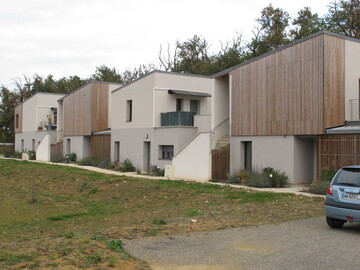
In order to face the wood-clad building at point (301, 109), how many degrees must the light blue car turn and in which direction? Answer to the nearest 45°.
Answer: approximately 45° to its left

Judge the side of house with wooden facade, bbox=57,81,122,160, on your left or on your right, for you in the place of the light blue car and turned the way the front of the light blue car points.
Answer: on your left

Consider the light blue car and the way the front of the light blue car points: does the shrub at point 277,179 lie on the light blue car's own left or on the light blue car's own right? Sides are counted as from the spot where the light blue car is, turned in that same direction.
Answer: on the light blue car's own left

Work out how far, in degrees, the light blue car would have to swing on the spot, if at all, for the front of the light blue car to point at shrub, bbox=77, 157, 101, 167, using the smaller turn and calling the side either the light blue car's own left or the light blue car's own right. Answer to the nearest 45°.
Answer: approximately 90° to the light blue car's own left

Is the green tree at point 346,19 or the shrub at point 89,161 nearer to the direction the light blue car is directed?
the green tree

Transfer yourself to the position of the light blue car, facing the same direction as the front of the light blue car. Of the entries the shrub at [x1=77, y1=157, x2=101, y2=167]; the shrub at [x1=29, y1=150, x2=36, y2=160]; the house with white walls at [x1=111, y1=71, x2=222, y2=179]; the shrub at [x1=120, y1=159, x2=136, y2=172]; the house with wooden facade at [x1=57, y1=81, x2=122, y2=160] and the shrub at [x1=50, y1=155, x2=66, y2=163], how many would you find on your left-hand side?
6

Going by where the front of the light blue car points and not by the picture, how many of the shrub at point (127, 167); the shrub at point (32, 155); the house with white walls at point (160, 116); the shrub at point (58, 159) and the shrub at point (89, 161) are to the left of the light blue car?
5

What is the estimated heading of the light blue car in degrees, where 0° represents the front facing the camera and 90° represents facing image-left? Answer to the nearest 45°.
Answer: approximately 225°

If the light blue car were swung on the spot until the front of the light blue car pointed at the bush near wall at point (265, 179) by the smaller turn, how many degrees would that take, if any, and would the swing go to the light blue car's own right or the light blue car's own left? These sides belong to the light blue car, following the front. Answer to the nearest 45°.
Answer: approximately 45° to the light blue car's own left

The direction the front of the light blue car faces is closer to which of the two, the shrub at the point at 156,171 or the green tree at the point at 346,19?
the green tree

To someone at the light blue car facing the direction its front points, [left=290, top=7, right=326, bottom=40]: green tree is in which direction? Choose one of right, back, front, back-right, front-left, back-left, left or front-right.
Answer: front-left

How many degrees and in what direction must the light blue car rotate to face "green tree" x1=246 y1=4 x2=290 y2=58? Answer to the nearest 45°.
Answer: approximately 45° to its left
